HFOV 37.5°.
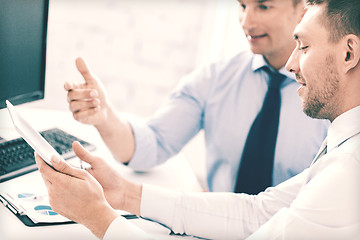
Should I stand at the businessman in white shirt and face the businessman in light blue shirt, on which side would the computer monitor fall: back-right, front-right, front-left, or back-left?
front-left

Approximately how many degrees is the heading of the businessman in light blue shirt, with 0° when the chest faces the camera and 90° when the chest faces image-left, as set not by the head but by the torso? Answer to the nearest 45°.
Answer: approximately 45°

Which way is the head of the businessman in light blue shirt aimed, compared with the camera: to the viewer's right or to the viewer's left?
to the viewer's left

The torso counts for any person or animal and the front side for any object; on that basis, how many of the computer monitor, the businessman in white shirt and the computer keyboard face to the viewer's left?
1

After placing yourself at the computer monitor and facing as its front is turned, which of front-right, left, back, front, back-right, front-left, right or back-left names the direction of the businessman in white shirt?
front

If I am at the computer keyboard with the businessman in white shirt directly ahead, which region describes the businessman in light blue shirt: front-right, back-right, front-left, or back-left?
front-left

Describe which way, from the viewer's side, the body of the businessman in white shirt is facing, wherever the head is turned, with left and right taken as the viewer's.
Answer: facing to the left of the viewer

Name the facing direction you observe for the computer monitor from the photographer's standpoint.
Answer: facing the viewer and to the right of the viewer

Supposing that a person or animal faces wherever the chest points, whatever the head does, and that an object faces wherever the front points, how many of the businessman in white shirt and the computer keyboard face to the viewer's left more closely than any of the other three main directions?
1

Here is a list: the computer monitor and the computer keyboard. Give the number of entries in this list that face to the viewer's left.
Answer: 0

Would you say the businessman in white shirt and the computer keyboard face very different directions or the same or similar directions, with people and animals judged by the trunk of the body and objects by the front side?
very different directions
